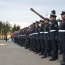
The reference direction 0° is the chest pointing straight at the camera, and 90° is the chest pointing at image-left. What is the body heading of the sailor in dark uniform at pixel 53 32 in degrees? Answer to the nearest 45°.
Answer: approximately 45°
